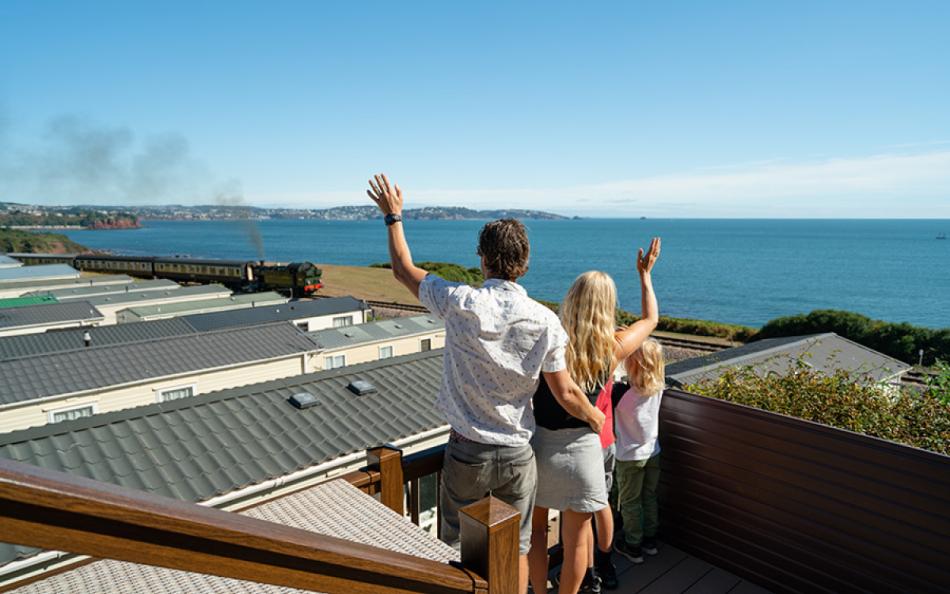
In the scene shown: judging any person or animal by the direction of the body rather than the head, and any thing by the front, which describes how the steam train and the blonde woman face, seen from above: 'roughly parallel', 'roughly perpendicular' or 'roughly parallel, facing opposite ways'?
roughly perpendicular

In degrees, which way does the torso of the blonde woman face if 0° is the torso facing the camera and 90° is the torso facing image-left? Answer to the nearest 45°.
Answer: approximately 180°

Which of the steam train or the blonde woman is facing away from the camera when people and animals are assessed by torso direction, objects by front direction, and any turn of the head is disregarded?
the blonde woman

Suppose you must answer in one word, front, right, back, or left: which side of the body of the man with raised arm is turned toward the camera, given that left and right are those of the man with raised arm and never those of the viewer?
back

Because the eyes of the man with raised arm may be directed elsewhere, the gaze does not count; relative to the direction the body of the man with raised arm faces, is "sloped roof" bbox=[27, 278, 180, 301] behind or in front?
in front

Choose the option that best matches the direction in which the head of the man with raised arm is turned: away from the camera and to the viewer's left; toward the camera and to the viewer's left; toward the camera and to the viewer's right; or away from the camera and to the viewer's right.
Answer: away from the camera and to the viewer's left

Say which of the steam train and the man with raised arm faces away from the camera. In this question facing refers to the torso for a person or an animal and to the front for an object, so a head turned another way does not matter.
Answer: the man with raised arm

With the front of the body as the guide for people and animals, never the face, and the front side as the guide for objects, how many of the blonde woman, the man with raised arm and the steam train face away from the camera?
2

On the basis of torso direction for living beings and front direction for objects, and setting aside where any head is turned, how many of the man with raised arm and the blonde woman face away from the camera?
2

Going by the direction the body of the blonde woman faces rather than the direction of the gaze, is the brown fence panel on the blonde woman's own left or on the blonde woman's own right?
on the blonde woman's own right

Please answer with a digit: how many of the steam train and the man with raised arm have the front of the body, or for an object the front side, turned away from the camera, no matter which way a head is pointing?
1

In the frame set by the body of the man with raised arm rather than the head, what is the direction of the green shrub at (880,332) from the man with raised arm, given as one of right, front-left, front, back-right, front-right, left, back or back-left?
front-right

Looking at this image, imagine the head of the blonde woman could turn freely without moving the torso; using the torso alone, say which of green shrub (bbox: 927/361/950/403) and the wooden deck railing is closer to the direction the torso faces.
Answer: the green shrub

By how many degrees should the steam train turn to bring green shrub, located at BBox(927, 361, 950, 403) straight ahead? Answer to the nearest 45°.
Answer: approximately 45° to its right

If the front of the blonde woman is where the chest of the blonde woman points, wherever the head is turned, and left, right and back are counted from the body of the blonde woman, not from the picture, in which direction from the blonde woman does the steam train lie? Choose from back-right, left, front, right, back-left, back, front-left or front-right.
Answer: front-left

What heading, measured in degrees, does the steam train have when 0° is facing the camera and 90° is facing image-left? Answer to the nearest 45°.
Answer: approximately 315°

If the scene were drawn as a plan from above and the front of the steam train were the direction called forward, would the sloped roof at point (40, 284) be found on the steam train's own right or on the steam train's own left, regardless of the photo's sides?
on the steam train's own right

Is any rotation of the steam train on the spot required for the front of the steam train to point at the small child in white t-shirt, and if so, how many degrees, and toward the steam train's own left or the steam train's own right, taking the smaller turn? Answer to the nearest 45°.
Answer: approximately 45° to the steam train's own right
